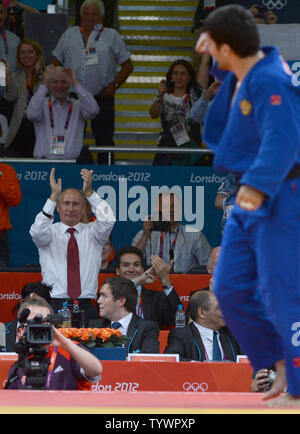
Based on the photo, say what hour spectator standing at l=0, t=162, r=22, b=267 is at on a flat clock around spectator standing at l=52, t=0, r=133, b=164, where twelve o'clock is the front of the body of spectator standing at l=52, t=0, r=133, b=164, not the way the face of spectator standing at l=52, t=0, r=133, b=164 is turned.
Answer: spectator standing at l=0, t=162, r=22, b=267 is roughly at 1 o'clock from spectator standing at l=52, t=0, r=133, b=164.

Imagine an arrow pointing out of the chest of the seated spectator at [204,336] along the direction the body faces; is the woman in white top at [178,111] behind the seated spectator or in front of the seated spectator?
behind

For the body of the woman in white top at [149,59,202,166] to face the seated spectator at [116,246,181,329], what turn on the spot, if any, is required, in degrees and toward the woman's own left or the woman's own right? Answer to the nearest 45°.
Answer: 0° — they already face them

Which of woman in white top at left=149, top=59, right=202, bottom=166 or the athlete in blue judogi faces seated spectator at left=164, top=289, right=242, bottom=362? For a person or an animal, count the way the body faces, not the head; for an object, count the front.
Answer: the woman in white top

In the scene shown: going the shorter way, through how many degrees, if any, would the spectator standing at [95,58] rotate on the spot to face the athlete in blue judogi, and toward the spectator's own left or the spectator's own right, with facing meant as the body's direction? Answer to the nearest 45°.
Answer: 0° — they already face them

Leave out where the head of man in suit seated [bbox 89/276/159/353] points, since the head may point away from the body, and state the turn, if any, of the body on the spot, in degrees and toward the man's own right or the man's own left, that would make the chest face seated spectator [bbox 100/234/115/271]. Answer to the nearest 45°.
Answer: approximately 135° to the man's own right

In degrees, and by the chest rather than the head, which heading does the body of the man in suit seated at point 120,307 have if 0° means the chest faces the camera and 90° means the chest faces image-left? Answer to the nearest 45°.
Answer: approximately 45°

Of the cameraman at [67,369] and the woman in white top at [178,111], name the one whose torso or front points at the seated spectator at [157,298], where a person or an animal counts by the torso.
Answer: the woman in white top
